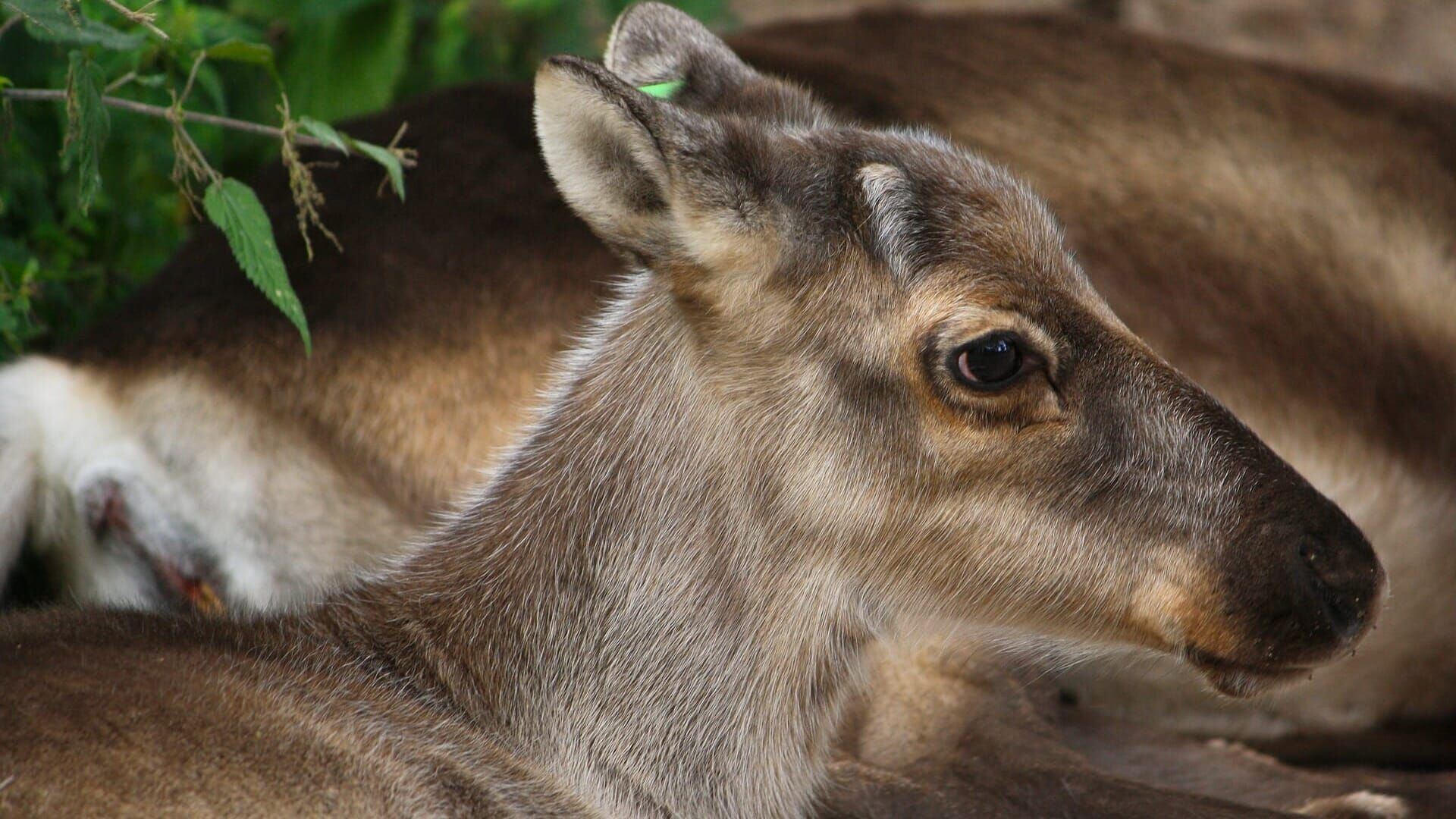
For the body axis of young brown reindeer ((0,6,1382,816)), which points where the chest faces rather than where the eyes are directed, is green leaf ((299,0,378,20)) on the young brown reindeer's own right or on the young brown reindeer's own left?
on the young brown reindeer's own left

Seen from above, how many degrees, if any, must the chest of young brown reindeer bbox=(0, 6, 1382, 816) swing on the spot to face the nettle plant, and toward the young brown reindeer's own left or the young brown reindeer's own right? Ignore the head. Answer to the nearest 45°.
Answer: approximately 135° to the young brown reindeer's own left

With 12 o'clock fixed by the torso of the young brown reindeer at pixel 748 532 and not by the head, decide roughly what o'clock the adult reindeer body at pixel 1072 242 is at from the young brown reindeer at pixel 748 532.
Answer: the adult reindeer body at pixel 1072 242 is roughly at 10 o'clock from the young brown reindeer at pixel 748 532.

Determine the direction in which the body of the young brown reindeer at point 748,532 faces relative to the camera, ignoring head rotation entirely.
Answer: to the viewer's right
